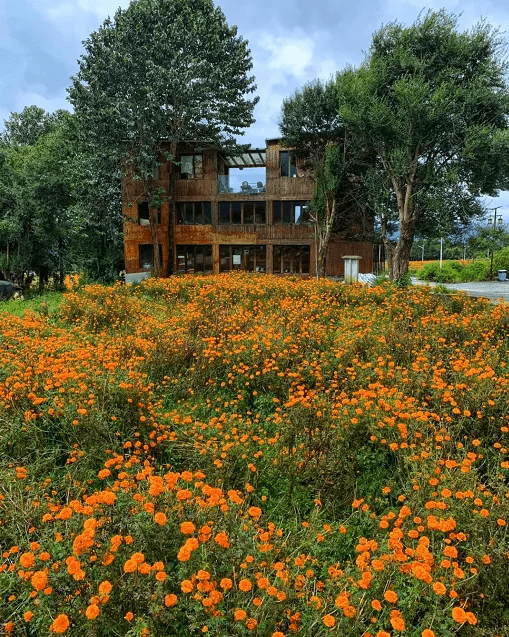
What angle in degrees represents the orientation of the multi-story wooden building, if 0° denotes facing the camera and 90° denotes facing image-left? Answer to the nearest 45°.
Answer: approximately 0°

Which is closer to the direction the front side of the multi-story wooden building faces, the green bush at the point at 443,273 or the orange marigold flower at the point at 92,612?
the orange marigold flower

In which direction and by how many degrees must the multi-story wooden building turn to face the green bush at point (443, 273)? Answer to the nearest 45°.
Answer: approximately 135° to its left

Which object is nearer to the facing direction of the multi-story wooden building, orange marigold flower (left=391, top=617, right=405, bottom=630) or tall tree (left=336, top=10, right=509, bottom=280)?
the orange marigold flower

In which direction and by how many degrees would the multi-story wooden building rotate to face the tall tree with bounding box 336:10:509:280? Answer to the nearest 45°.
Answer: approximately 45° to its left

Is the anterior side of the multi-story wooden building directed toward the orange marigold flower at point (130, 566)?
yes

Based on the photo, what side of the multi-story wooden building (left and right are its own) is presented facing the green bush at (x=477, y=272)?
left

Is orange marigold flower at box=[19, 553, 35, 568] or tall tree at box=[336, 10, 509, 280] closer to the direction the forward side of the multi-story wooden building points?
the orange marigold flower

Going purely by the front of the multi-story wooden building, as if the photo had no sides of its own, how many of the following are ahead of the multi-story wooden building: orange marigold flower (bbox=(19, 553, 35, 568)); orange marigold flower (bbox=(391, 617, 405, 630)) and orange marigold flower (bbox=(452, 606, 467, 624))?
3

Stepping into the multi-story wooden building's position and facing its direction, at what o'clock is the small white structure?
The small white structure is roughly at 10 o'clock from the multi-story wooden building.
